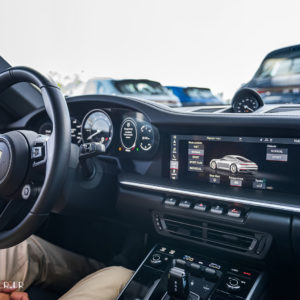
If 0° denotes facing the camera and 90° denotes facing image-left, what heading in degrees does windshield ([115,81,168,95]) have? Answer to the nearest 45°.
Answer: approximately 315°

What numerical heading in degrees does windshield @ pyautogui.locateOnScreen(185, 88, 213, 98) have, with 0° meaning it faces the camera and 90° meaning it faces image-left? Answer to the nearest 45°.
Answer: approximately 315°

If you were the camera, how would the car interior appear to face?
facing away from the viewer and to the right of the viewer

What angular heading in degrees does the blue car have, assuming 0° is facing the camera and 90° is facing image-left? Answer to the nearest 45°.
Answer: approximately 315°
